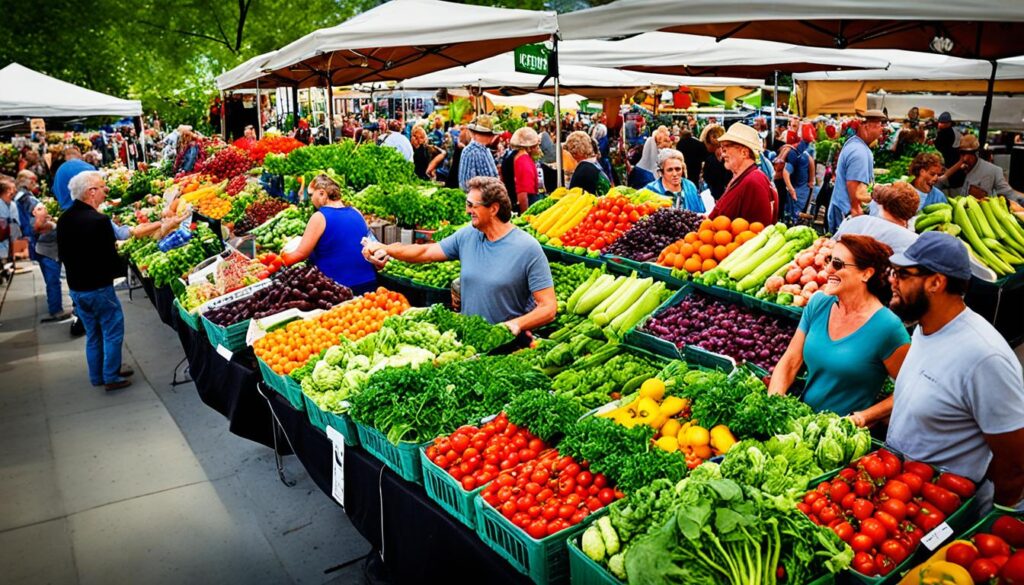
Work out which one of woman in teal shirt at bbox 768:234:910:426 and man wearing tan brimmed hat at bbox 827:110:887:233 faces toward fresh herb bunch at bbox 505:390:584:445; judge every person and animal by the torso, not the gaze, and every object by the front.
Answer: the woman in teal shirt

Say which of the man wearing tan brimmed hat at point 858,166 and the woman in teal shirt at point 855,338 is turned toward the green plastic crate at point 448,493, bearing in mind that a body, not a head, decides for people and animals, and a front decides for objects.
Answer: the woman in teal shirt

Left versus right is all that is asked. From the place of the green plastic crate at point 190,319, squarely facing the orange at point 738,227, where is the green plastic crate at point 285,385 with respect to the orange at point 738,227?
right

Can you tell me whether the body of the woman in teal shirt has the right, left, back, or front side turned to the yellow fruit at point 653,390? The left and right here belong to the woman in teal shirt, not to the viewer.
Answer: front

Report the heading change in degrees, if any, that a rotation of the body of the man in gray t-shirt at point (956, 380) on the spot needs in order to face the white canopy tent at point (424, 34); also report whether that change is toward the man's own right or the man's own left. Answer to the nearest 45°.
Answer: approximately 90° to the man's own right

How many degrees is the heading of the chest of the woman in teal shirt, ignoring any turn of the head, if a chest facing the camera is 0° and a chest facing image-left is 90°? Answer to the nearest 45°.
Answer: approximately 45°

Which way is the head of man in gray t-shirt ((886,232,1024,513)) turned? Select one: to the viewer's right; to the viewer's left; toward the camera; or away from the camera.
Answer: to the viewer's left

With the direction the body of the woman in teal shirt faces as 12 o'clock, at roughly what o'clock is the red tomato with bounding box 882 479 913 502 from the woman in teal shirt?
The red tomato is roughly at 10 o'clock from the woman in teal shirt.

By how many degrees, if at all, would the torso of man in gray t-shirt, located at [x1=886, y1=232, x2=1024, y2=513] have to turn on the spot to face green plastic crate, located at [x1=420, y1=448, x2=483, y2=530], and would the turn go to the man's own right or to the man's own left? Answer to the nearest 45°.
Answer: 0° — they already face it
